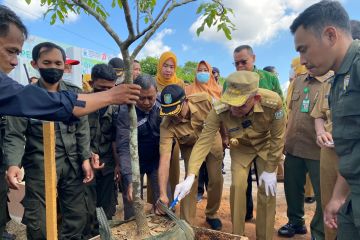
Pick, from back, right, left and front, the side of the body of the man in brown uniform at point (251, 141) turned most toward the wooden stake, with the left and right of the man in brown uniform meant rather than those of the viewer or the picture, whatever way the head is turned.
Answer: front

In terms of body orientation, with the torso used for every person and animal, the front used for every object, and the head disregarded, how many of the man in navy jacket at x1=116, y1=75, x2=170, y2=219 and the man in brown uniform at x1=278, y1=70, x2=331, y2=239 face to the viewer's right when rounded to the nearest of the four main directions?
0

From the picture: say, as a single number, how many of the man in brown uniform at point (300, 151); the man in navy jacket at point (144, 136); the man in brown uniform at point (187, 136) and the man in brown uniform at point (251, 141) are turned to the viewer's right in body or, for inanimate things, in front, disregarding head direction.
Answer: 0

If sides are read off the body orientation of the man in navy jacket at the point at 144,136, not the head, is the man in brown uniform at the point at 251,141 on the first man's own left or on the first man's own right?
on the first man's own left

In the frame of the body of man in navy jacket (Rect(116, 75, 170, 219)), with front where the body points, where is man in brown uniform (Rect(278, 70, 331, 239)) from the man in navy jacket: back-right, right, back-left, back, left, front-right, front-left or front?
left

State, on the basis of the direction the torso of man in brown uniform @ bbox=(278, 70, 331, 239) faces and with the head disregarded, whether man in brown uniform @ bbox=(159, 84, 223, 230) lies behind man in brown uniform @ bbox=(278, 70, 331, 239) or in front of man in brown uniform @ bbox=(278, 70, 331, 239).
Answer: in front

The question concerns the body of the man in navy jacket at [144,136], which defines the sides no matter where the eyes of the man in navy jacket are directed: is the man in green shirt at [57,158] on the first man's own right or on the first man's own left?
on the first man's own right

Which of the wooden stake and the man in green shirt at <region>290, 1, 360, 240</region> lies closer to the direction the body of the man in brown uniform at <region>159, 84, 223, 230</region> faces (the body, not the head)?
the wooden stake

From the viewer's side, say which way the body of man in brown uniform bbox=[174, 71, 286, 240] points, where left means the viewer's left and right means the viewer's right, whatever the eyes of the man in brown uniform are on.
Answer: facing the viewer and to the left of the viewer

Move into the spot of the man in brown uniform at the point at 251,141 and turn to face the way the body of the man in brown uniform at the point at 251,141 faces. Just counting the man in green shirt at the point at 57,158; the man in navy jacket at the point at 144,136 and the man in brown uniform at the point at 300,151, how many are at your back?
1

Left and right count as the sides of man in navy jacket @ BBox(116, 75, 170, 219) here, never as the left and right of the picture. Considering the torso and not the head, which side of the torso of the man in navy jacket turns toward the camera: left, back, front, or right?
front

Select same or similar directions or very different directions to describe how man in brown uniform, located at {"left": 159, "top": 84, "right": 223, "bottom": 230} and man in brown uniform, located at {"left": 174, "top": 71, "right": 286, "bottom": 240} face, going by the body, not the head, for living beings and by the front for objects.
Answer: same or similar directions

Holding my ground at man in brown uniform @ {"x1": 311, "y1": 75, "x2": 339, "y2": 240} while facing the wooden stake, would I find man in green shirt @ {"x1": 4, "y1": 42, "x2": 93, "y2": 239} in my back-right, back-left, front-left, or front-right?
front-right

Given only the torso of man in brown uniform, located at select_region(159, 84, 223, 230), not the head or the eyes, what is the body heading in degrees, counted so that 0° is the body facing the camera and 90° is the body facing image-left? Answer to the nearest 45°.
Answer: approximately 45°

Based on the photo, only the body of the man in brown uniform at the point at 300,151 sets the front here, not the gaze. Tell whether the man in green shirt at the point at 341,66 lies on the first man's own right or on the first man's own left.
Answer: on the first man's own left

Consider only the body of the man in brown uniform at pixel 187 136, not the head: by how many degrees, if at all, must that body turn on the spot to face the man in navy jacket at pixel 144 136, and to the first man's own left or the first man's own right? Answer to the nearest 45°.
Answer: approximately 45° to the first man's own right

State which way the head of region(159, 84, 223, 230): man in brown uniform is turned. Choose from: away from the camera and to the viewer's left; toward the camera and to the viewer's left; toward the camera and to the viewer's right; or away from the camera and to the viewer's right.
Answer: toward the camera and to the viewer's left
